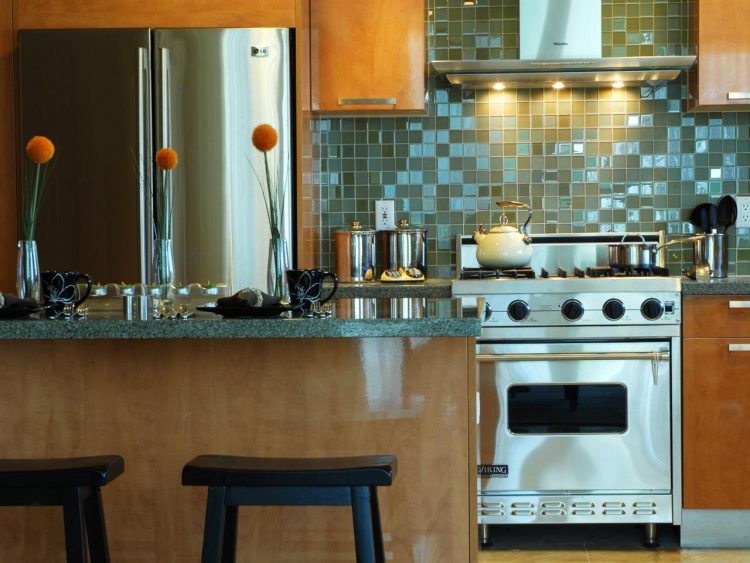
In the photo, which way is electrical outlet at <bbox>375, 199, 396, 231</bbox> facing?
toward the camera

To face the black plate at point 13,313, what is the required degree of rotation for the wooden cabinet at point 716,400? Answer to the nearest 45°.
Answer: approximately 45° to its right

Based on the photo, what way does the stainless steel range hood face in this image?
toward the camera

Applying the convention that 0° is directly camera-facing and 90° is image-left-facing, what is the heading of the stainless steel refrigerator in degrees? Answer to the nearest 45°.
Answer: approximately 0°

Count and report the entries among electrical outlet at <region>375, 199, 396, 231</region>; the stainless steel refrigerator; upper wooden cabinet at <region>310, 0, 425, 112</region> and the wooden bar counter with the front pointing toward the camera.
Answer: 4

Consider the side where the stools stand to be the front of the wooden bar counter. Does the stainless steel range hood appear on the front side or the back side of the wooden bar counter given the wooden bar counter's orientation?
on the back side

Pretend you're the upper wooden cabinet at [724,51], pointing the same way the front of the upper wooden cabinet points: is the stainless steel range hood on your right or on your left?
on your right

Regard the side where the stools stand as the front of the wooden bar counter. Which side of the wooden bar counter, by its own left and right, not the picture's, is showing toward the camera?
front

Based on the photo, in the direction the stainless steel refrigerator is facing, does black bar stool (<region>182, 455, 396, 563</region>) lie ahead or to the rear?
ahead

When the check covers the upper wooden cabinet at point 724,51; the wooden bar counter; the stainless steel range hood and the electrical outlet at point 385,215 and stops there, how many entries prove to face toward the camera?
4

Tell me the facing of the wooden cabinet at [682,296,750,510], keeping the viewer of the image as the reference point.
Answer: facing the viewer

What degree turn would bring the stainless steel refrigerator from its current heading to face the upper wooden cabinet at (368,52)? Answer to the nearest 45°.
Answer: approximately 90° to its left

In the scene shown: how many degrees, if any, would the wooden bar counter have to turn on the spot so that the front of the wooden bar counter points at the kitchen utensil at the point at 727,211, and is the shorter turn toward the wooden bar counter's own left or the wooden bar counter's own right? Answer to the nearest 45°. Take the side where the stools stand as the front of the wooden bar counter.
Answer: approximately 135° to the wooden bar counter's own left

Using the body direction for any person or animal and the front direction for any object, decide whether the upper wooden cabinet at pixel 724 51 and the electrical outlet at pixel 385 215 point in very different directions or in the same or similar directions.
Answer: same or similar directions

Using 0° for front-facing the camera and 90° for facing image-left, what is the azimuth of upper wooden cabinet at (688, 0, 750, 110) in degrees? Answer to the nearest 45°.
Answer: approximately 0°

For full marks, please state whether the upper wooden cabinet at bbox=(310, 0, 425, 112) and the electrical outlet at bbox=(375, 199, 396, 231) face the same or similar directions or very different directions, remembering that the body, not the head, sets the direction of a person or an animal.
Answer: same or similar directions
